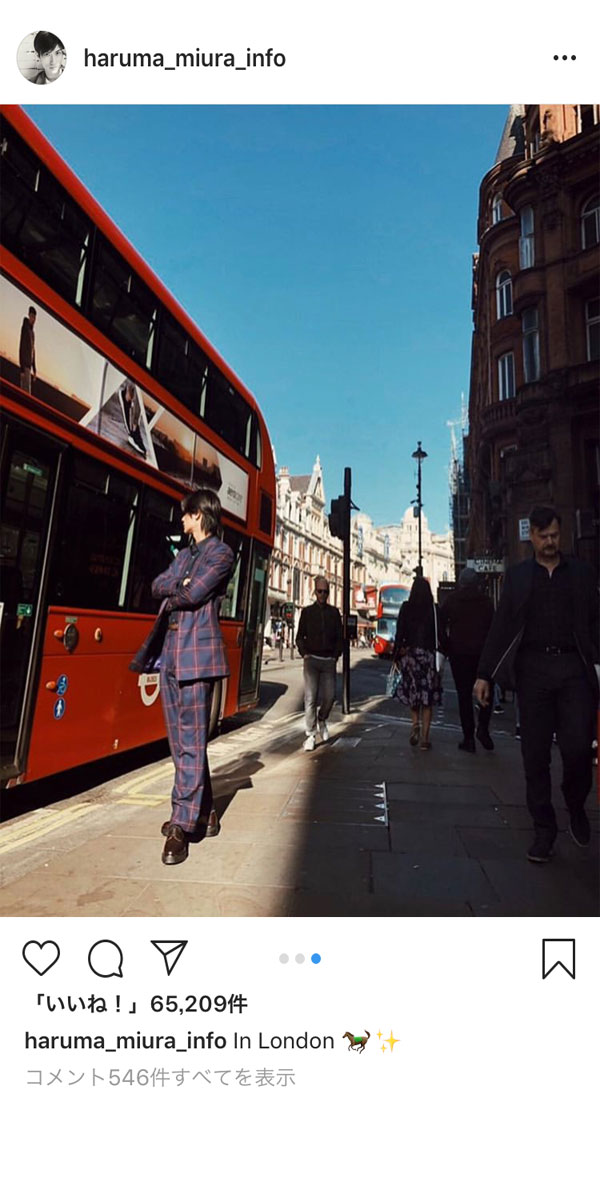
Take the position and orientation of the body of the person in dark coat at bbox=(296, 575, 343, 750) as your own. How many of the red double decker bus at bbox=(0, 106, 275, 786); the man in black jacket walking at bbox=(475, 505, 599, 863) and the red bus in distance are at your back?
1

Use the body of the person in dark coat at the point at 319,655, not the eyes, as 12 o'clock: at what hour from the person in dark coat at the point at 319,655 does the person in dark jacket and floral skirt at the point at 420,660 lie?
the person in dark jacket and floral skirt at the point at 420,660 is roughly at 9 o'clock from the person in dark coat at the point at 319,655.

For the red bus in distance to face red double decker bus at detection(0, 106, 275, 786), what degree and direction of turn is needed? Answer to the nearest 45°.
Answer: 0° — it already faces it

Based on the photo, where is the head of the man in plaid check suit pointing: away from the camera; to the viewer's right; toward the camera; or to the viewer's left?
to the viewer's left

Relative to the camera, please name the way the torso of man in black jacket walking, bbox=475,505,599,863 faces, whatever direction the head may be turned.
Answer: toward the camera

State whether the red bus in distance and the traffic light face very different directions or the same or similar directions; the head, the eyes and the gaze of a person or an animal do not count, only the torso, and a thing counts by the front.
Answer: very different directions

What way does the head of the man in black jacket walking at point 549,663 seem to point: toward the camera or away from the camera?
toward the camera

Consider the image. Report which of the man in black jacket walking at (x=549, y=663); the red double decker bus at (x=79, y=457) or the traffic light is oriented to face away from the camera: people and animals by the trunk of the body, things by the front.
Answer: the traffic light

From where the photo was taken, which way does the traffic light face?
away from the camera

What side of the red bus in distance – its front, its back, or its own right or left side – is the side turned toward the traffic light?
front

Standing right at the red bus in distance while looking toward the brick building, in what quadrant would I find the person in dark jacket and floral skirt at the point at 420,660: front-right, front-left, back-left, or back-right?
front-right

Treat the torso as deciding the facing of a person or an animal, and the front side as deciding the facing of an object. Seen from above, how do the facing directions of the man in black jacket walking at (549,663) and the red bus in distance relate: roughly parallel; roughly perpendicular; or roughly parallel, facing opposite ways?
roughly parallel
